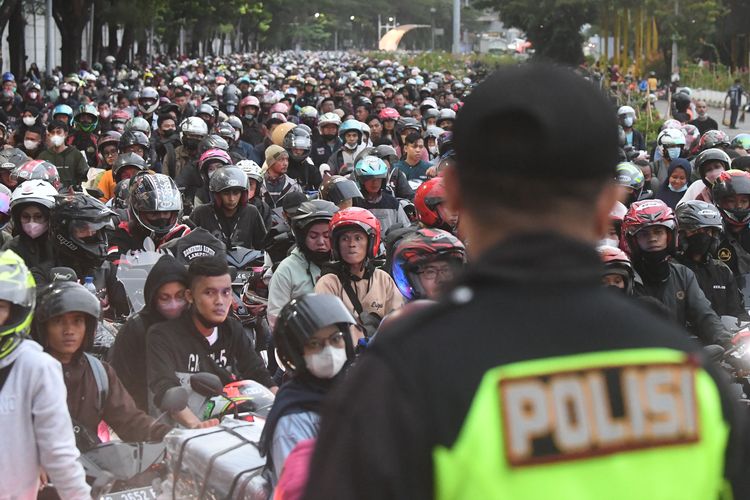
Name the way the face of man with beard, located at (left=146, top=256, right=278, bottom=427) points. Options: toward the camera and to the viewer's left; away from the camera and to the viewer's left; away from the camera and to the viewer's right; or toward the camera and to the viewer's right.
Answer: toward the camera and to the viewer's right

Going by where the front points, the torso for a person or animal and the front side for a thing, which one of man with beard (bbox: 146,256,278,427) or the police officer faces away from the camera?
the police officer

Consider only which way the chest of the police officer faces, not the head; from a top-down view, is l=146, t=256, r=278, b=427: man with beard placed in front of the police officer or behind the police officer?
in front

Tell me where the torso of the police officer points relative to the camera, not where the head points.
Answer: away from the camera

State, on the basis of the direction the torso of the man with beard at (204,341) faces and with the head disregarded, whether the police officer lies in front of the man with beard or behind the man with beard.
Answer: in front

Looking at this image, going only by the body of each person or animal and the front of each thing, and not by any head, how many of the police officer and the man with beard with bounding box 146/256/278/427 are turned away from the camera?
1

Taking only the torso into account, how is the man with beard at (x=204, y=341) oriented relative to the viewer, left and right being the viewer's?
facing the viewer and to the right of the viewer

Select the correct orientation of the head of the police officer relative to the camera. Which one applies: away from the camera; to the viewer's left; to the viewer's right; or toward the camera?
away from the camera
